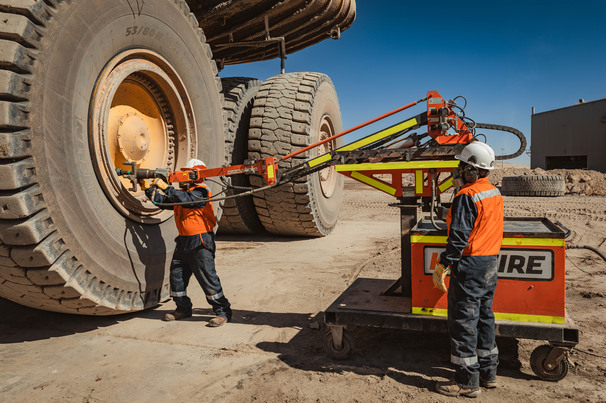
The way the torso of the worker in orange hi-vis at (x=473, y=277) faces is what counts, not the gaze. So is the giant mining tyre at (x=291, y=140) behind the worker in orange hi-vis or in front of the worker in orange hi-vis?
in front

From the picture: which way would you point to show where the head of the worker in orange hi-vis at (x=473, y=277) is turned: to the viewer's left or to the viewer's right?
to the viewer's left

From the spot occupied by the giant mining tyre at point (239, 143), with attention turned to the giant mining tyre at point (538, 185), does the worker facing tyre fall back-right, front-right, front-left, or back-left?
back-right

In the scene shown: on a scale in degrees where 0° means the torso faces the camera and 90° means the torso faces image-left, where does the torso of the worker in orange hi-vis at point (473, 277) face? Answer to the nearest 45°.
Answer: approximately 135°

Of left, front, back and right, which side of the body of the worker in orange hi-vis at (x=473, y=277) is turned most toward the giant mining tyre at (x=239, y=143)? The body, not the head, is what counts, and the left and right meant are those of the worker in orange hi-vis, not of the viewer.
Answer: front

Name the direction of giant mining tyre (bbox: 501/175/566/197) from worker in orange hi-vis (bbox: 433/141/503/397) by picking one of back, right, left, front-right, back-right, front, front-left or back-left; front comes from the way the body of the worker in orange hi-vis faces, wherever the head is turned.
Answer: front-right

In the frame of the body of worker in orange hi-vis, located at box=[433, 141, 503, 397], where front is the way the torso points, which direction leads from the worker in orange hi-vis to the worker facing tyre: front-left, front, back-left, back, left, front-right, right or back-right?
front-left
